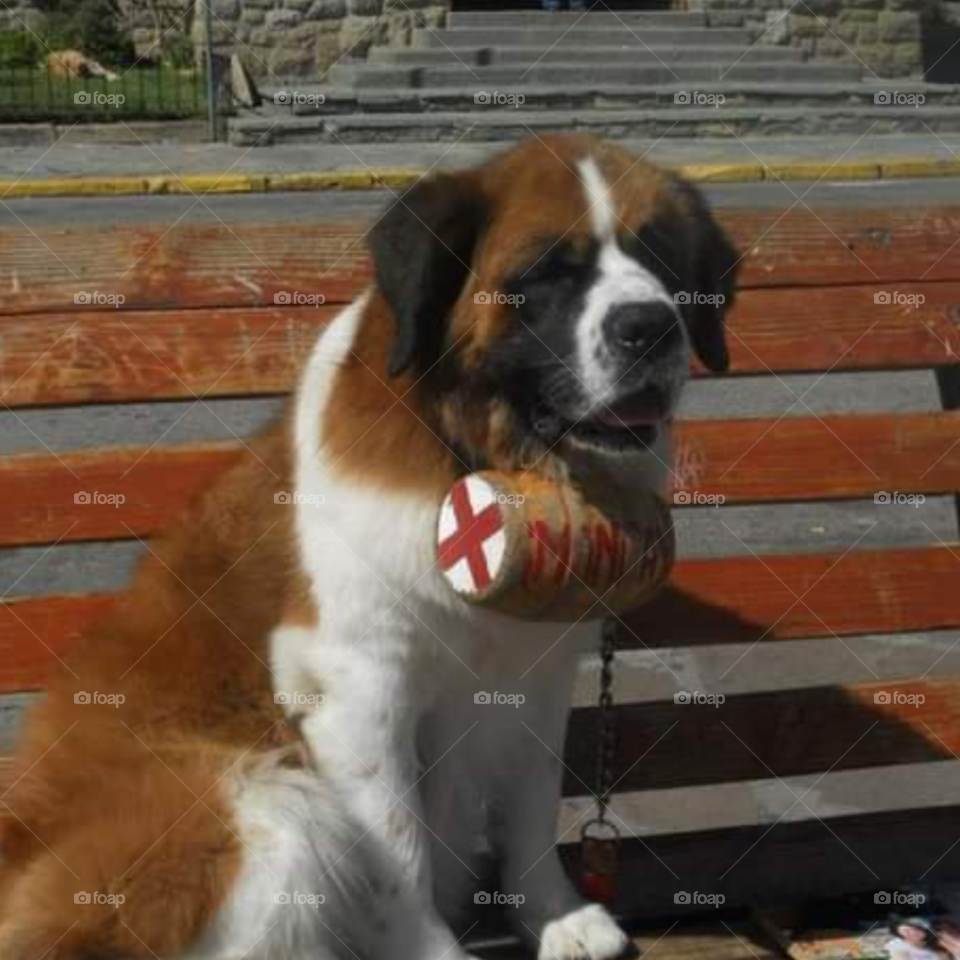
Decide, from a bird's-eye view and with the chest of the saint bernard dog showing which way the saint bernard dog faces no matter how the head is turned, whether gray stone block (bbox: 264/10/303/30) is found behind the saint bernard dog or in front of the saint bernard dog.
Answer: behind

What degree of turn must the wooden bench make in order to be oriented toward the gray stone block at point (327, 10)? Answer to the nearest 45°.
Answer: approximately 180°

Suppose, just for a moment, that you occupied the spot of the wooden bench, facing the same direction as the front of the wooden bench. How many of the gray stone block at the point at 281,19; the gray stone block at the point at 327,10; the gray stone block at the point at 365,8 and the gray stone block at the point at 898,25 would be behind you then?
4

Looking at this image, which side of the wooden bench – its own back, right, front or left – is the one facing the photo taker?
front

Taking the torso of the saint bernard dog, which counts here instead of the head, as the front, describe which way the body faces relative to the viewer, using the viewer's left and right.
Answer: facing the viewer and to the right of the viewer

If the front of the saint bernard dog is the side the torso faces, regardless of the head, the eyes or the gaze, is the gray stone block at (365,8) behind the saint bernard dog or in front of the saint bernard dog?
behind

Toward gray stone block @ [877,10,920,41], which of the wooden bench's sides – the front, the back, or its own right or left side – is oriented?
back

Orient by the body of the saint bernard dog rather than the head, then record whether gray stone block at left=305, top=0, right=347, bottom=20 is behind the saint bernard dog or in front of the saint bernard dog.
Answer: behind

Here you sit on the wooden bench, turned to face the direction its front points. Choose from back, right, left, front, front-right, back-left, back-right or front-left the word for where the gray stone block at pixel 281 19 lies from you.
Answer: back
